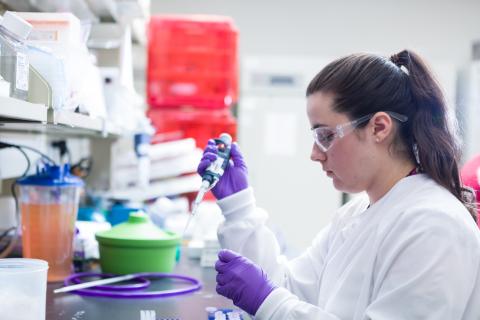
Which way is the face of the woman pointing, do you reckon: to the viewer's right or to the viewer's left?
to the viewer's left

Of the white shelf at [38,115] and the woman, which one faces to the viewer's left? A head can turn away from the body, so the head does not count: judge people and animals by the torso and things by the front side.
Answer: the woman

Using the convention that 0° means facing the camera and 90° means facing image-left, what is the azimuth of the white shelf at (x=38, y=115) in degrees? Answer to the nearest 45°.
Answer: approximately 315°

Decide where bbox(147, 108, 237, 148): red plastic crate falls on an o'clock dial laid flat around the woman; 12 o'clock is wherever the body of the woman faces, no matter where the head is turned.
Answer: The red plastic crate is roughly at 2 o'clock from the woman.

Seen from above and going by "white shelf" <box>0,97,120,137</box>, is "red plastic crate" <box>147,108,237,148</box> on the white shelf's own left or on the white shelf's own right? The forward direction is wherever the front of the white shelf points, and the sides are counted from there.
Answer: on the white shelf's own left

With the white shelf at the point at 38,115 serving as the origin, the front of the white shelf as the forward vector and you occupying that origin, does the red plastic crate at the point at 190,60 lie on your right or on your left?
on your left

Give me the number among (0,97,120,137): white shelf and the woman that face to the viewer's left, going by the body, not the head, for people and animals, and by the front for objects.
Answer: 1

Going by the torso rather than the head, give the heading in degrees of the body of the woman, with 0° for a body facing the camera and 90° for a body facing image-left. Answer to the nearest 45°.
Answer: approximately 90°
